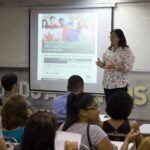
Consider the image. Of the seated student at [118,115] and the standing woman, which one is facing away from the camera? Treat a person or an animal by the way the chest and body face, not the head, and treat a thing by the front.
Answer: the seated student

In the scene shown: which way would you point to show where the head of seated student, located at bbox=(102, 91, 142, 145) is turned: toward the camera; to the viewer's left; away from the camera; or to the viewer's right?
away from the camera

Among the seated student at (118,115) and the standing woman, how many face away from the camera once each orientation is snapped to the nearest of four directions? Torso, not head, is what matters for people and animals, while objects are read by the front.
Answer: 1

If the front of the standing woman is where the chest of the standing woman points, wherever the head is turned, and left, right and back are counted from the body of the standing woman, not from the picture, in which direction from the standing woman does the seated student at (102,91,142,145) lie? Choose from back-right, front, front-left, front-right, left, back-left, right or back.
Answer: front-left

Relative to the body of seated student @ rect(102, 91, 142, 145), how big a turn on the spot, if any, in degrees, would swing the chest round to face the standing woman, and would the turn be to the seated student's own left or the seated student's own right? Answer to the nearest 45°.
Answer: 0° — they already face them

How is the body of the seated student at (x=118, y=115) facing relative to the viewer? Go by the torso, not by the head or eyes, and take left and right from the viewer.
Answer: facing away from the viewer
